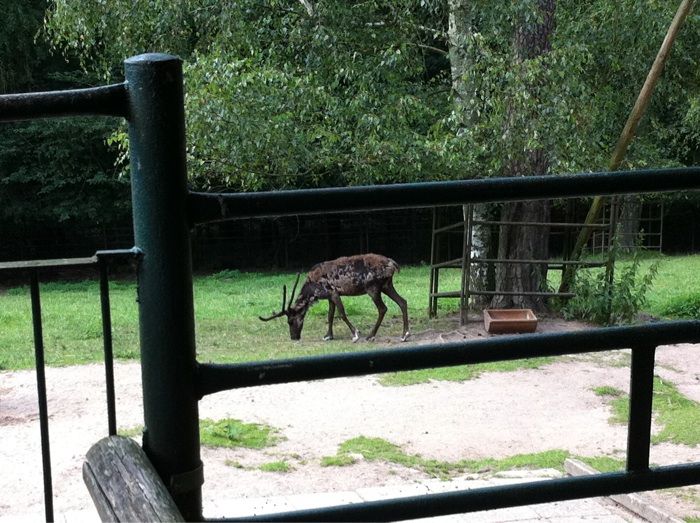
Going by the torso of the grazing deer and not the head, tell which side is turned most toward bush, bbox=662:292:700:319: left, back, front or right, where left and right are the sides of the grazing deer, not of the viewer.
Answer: back

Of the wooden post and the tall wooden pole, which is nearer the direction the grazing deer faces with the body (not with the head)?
the wooden post

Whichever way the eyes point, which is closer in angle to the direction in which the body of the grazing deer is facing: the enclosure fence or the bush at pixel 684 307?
the enclosure fence

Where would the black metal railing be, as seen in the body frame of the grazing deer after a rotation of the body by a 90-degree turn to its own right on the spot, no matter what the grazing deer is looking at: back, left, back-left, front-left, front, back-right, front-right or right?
back

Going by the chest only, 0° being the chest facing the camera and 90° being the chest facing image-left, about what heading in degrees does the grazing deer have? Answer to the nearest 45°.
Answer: approximately 90°

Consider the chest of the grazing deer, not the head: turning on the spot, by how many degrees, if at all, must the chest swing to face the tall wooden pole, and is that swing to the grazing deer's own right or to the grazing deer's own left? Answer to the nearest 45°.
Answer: approximately 180°

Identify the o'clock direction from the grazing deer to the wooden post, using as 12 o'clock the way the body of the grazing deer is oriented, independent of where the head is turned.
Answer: The wooden post is roughly at 9 o'clock from the grazing deer.

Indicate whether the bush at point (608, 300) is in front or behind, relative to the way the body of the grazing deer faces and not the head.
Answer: behind
